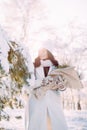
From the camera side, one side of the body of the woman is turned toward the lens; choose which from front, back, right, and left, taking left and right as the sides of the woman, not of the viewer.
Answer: front

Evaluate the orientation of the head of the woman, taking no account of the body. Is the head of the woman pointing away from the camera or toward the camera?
toward the camera
